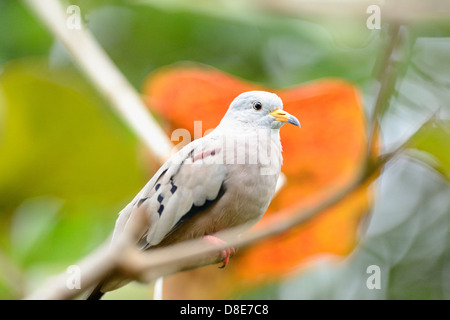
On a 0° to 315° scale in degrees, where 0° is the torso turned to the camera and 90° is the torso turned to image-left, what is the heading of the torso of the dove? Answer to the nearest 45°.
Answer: approximately 270°
